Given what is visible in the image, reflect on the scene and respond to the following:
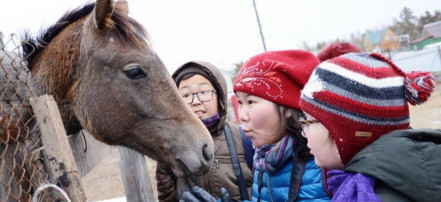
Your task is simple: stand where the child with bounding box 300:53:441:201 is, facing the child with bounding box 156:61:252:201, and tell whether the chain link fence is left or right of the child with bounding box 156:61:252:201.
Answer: left

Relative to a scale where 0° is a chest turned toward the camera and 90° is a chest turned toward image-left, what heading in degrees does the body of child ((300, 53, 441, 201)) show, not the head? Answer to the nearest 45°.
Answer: approximately 90°

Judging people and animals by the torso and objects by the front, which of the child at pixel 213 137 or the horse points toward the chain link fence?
the child

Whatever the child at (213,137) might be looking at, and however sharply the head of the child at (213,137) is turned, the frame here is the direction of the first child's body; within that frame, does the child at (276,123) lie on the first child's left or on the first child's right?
on the first child's left

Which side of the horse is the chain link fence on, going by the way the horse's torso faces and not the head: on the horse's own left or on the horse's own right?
on the horse's own right

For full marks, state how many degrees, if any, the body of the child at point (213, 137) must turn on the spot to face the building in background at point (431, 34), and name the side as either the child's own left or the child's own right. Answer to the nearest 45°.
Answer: approximately 180°

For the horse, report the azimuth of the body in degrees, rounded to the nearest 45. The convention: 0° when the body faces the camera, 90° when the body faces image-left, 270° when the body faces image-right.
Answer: approximately 270°

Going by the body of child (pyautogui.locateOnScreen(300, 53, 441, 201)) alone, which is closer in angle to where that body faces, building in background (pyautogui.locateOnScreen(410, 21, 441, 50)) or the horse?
the horse

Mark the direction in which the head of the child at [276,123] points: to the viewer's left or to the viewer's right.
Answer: to the viewer's left
